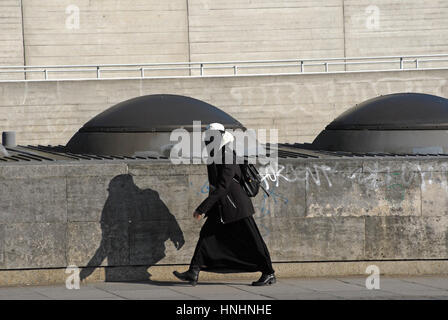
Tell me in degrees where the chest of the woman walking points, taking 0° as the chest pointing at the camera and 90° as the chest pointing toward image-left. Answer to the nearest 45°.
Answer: approximately 90°
